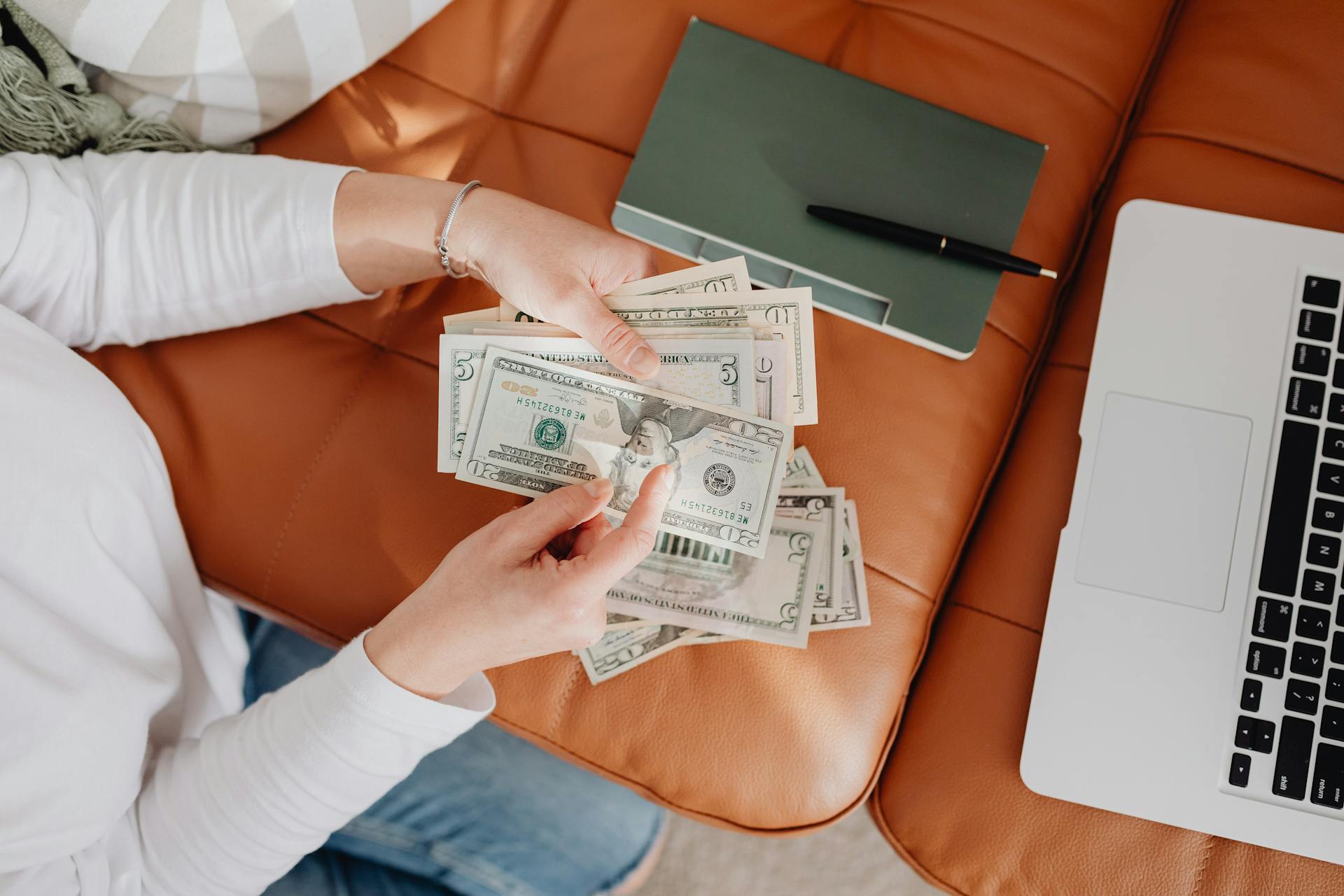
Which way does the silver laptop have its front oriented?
to the viewer's left

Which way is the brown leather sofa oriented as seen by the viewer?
toward the camera
